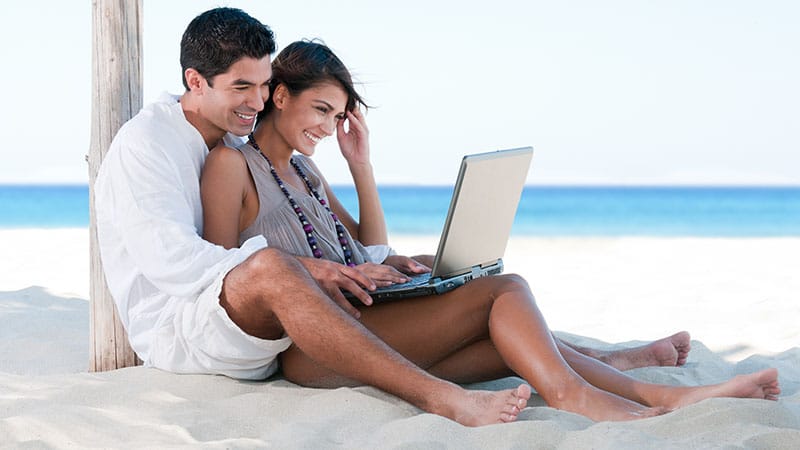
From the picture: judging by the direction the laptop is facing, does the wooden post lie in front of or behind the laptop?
in front

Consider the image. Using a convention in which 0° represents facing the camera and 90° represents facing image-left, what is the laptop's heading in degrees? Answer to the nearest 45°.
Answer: approximately 135°

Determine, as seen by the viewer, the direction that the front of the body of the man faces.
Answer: to the viewer's right

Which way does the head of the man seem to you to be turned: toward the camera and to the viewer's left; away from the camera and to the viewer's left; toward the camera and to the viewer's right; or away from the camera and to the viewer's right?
toward the camera and to the viewer's right

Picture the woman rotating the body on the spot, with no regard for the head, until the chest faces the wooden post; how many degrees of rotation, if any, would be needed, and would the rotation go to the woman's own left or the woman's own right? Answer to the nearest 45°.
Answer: approximately 135° to the woman's own right

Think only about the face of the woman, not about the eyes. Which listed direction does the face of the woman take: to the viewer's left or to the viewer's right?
to the viewer's right
